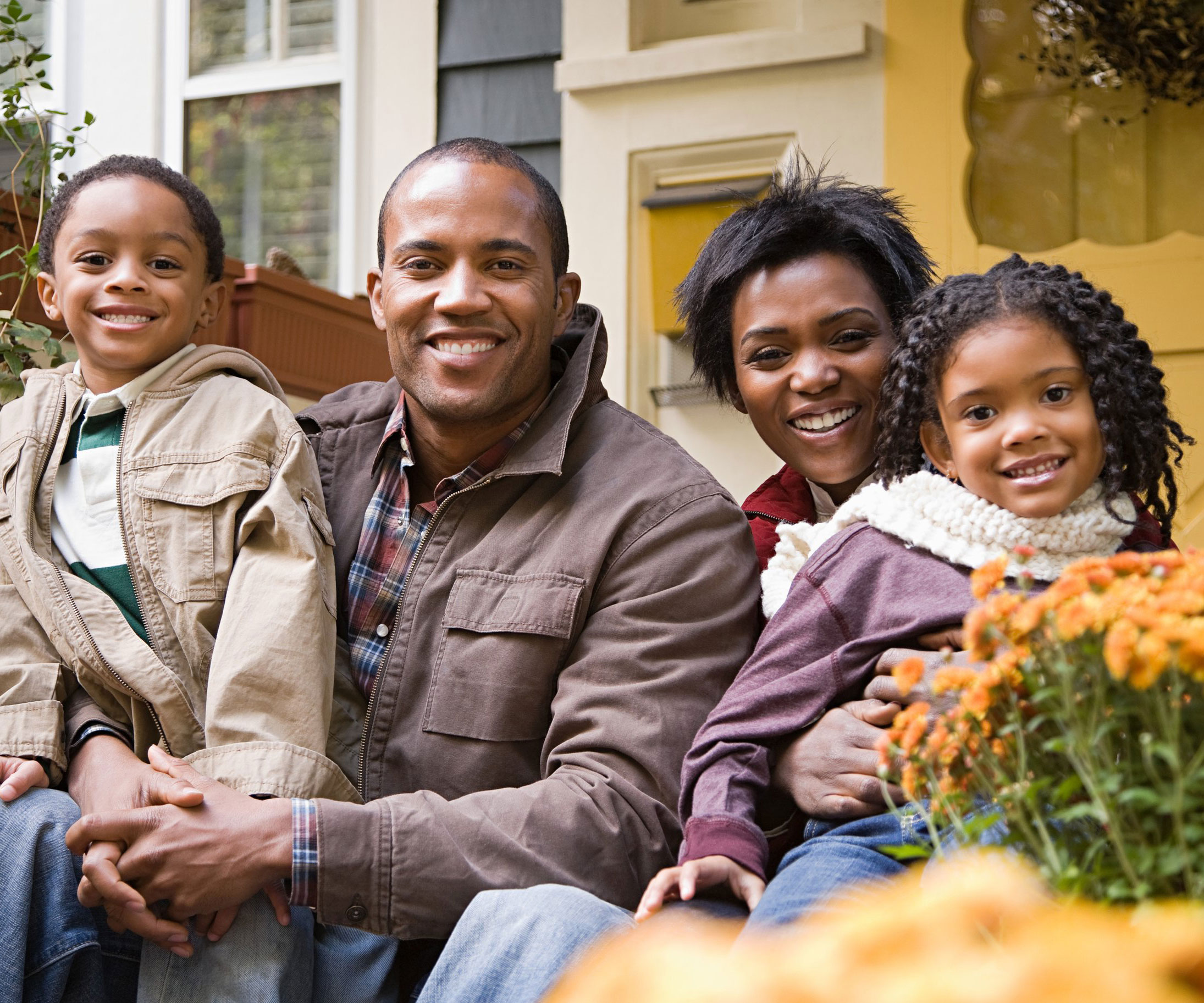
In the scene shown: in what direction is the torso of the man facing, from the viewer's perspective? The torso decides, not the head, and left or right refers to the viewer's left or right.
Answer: facing the viewer and to the left of the viewer

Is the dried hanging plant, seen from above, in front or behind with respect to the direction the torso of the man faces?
behind

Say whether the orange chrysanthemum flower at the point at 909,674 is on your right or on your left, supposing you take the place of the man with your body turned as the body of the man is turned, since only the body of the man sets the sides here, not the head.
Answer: on your left
